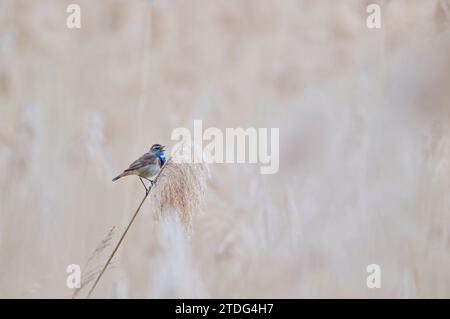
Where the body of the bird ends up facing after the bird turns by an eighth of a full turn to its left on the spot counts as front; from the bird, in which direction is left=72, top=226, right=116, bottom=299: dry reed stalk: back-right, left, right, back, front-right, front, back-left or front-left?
back-left

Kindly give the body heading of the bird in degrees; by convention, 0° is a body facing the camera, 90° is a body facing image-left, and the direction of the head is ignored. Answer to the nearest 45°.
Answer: approximately 270°
